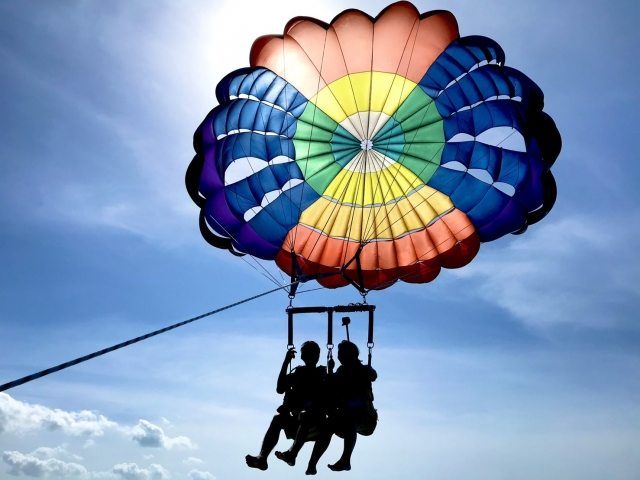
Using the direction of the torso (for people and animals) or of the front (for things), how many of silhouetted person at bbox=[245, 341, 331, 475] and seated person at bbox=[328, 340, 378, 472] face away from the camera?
0

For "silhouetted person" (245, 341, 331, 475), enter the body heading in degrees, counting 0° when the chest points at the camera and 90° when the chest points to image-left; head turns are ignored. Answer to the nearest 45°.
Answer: approximately 45°

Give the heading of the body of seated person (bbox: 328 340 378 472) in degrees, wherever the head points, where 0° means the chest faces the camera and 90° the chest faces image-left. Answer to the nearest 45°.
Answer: approximately 45°

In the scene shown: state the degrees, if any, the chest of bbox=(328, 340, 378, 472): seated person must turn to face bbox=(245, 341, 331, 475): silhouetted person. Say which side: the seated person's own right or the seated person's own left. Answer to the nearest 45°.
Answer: approximately 45° to the seated person's own right
